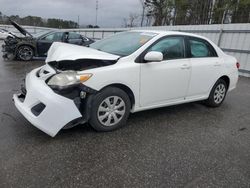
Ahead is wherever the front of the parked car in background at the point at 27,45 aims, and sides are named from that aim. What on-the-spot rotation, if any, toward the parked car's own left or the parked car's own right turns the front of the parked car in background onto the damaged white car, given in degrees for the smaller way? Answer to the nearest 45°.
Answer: approximately 90° to the parked car's own left

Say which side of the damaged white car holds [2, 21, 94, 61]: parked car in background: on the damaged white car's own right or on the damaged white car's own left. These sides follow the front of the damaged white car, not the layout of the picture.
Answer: on the damaged white car's own right

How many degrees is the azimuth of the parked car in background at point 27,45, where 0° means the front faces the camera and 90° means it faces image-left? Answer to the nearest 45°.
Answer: approximately 90°

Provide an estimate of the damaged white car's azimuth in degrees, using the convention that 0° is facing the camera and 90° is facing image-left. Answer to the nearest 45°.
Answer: approximately 45°
